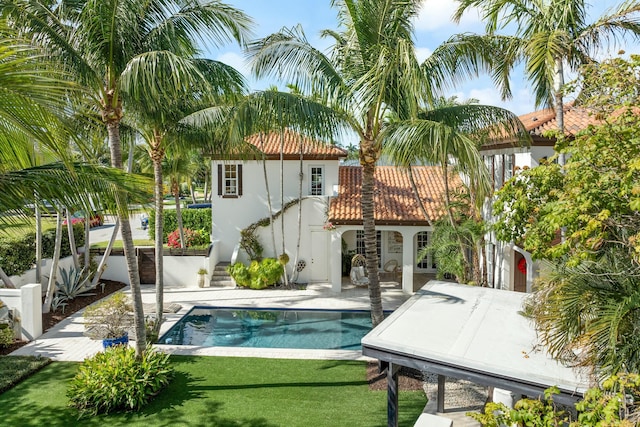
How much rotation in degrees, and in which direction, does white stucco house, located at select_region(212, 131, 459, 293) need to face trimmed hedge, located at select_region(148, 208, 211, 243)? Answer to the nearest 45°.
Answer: approximately 135° to its right

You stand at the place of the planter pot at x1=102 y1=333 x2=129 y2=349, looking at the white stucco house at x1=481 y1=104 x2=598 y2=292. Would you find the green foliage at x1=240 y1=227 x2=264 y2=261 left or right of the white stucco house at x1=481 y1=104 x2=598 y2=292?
left

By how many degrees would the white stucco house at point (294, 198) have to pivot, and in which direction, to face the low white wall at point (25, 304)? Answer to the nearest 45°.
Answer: approximately 45° to its right

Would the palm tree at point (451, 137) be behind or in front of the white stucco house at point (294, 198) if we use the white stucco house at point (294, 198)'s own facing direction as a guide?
in front

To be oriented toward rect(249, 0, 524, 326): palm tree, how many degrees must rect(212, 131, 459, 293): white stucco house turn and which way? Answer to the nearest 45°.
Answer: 0° — it already faces it

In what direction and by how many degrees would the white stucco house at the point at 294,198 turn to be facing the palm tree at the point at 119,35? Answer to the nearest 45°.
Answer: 0° — it already faces it

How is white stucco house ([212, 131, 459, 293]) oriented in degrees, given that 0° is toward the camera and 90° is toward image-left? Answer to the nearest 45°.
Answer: approximately 0°

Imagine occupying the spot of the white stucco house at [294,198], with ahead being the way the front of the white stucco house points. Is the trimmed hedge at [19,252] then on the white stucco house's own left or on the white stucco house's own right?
on the white stucco house's own right

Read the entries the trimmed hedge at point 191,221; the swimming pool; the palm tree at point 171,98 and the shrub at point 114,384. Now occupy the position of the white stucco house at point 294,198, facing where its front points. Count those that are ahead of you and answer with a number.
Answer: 3

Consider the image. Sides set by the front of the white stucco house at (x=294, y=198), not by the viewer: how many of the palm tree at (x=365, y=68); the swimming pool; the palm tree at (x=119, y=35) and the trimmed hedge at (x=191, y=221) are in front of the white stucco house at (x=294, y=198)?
3

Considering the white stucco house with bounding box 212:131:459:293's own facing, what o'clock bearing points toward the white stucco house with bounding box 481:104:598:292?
the white stucco house with bounding box 481:104:598:292 is roughly at 10 o'clock from the white stucco house with bounding box 212:131:459:293.

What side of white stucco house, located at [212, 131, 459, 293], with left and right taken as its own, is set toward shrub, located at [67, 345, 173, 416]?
front

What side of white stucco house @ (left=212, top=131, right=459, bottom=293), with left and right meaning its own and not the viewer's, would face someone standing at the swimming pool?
front

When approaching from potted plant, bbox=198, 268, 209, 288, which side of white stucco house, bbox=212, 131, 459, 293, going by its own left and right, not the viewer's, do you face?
right
